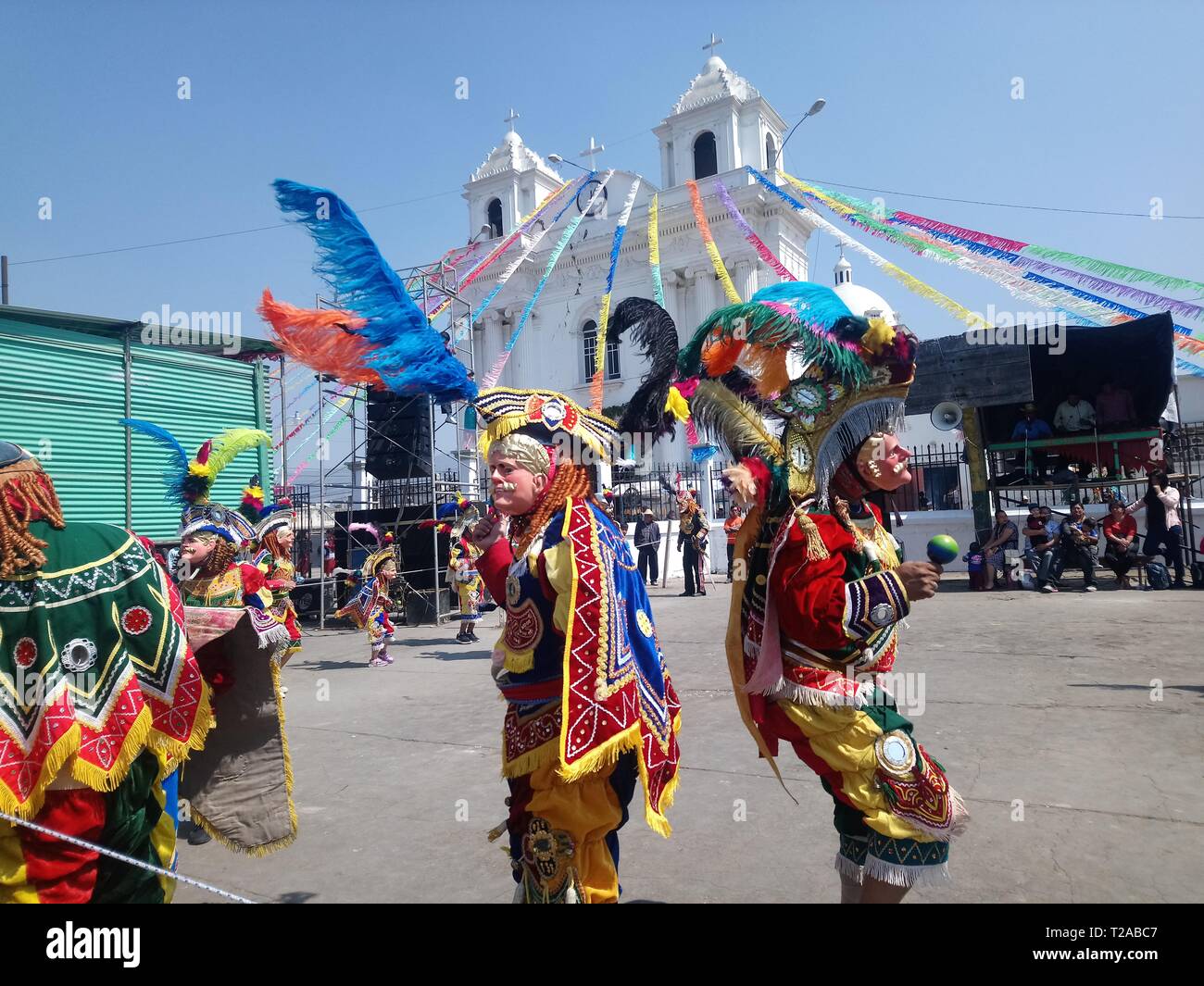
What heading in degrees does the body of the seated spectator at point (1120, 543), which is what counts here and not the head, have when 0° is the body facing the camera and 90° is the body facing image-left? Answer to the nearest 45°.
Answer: approximately 0°

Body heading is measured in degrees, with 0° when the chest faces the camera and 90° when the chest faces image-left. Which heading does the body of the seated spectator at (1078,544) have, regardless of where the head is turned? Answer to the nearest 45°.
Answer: approximately 0°

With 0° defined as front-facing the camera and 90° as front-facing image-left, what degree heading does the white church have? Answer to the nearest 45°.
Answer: approximately 45°

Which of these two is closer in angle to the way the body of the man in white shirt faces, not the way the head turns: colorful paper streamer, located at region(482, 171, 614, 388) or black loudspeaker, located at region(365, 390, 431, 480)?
the black loudspeaker

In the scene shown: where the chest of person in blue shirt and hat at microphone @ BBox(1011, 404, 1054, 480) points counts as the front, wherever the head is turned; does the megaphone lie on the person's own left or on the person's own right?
on the person's own right

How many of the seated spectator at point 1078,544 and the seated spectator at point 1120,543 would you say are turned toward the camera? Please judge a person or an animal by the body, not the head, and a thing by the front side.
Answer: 2
